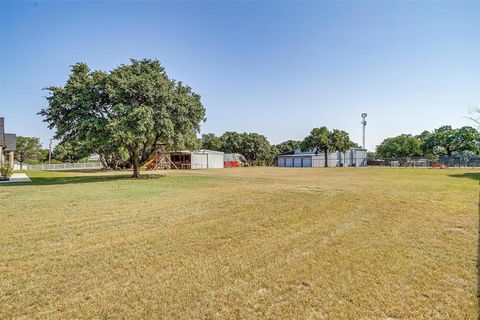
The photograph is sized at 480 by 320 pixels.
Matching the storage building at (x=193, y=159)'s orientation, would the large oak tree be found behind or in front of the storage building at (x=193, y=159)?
in front

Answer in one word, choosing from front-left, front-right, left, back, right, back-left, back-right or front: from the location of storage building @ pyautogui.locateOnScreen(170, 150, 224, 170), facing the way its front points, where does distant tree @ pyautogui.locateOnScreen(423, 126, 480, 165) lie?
back-left

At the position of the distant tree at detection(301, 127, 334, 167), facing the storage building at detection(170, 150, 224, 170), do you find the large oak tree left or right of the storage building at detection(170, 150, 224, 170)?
left

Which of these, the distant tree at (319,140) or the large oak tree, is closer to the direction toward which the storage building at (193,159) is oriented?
the large oak tree

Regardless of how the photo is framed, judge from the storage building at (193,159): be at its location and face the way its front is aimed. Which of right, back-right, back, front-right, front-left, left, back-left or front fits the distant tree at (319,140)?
back-left

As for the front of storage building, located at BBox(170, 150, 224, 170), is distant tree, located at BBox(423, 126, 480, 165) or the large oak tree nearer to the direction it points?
the large oak tree

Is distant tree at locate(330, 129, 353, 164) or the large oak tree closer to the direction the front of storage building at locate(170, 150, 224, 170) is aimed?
the large oak tree

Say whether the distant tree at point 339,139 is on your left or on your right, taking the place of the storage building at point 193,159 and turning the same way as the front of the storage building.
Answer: on your left

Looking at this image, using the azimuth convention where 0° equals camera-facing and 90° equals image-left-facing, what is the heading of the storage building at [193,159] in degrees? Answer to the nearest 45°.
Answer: approximately 45°
